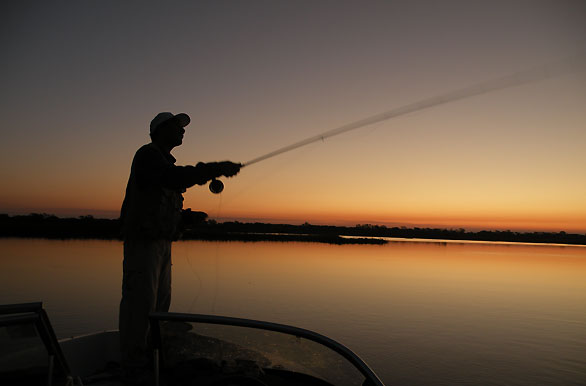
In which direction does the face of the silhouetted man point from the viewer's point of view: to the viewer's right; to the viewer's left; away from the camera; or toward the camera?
to the viewer's right

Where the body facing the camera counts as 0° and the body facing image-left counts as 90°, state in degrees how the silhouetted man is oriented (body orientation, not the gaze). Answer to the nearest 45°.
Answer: approximately 270°
